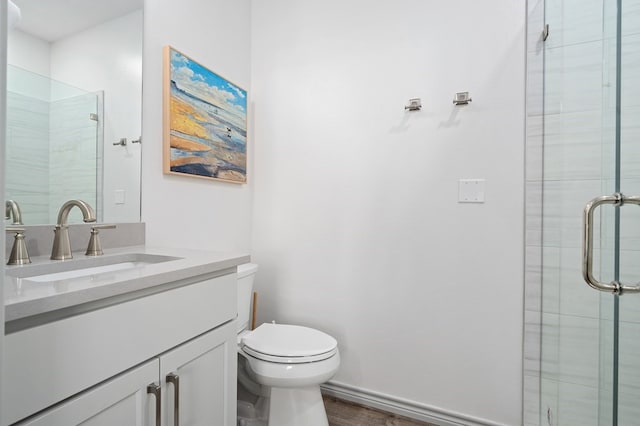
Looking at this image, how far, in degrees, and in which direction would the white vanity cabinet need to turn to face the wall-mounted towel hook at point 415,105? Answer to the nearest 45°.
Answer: approximately 45° to its left

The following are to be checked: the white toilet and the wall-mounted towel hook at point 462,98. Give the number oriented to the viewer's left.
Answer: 0

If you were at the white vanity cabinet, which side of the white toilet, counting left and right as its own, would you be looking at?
right

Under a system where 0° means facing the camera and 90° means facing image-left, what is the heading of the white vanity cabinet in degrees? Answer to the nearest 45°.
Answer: approximately 315°

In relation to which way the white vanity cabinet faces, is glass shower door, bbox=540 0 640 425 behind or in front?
in front

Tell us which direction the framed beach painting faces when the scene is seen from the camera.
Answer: facing the viewer and to the right of the viewer

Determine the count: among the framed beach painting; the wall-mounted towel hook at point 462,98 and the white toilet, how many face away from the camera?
0

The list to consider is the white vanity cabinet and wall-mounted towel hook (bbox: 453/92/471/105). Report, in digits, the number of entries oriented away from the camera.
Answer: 0

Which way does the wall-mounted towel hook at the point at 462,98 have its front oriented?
toward the camera
